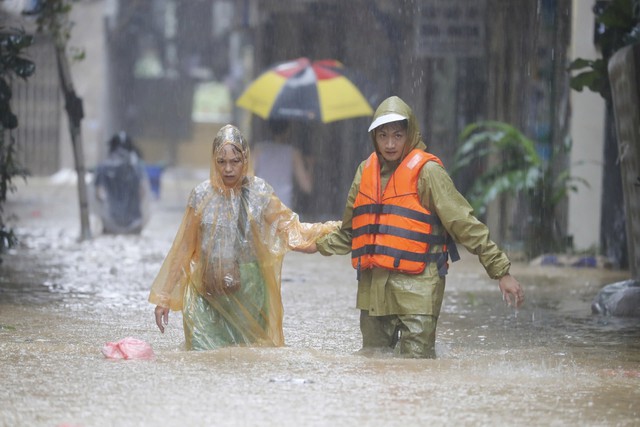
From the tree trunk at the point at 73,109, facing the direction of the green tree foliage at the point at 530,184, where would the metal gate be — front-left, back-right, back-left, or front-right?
back-left

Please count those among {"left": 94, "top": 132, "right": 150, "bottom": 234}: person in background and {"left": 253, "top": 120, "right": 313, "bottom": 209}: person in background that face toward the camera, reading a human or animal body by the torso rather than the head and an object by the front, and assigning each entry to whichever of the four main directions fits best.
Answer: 0

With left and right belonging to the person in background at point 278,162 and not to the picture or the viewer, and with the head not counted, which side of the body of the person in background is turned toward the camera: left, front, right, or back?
back

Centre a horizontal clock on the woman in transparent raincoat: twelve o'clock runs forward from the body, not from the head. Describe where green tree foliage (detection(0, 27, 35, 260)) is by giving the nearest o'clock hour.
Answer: The green tree foliage is roughly at 5 o'clock from the woman in transparent raincoat.

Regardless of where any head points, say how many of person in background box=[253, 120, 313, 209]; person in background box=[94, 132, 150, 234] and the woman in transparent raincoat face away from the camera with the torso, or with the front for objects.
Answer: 2

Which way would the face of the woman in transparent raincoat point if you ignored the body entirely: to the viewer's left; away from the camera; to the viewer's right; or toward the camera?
toward the camera

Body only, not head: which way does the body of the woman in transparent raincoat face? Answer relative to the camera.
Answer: toward the camera

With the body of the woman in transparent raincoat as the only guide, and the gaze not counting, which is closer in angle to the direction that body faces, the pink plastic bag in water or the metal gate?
the pink plastic bag in water

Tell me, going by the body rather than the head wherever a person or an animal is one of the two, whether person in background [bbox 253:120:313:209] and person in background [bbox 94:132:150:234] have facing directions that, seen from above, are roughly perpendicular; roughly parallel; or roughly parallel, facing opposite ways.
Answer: roughly parallel

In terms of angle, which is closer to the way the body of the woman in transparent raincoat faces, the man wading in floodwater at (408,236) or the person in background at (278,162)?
the man wading in floodwater

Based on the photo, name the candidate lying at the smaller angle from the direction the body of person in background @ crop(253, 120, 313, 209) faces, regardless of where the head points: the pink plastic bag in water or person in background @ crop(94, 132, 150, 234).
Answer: the person in background

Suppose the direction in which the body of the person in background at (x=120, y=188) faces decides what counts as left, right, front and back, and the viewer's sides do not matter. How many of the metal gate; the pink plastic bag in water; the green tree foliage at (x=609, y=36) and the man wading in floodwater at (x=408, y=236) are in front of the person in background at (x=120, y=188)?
1

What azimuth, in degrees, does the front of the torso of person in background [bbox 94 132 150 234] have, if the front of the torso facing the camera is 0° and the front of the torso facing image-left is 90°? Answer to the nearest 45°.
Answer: approximately 180°

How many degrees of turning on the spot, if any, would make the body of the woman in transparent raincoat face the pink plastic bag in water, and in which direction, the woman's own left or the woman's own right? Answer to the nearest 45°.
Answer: approximately 45° to the woman's own right
